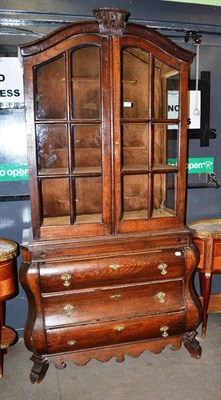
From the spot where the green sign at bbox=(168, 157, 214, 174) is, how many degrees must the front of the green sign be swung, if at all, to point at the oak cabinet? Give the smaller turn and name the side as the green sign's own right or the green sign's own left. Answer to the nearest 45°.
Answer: approximately 45° to the green sign's own right

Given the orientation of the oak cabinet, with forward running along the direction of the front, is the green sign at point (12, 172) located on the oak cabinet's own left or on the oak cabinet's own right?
on the oak cabinet's own right

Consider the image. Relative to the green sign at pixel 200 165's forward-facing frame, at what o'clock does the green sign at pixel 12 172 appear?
the green sign at pixel 12 172 is roughly at 2 o'clock from the green sign at pixel 200 165.

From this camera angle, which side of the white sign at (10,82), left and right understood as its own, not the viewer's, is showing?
front

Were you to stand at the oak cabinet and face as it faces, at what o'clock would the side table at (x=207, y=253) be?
The side table is roughly at 8 o'clock from the oak cabinet.

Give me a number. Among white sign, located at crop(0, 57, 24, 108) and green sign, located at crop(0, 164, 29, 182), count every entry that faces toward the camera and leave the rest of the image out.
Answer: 2

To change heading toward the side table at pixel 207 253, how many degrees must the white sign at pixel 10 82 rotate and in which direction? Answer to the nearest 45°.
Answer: approximately 90° to its left

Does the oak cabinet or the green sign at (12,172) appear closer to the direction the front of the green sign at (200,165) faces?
the oak cabinet

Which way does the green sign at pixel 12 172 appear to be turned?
toward the camera

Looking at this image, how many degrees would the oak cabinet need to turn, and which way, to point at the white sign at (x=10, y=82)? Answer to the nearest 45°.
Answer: approximately 135° to its right

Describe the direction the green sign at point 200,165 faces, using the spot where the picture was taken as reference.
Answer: facing the viewer
